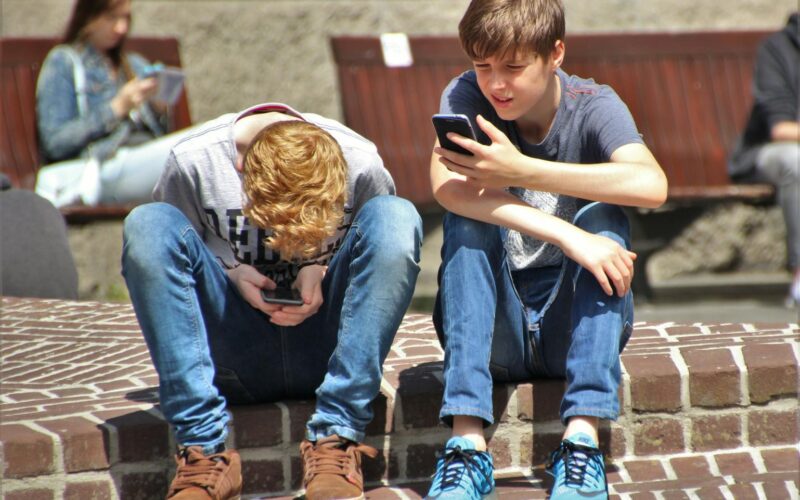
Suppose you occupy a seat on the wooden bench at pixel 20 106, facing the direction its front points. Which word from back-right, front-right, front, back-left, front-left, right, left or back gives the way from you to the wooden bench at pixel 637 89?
left

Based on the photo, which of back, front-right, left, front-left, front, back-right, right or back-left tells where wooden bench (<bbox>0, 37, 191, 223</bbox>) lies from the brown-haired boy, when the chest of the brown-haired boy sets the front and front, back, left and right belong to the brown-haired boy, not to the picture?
back-right

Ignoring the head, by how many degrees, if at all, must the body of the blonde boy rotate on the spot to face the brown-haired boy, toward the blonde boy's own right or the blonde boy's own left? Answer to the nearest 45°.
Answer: approximately 90° to the blonde boy's own left

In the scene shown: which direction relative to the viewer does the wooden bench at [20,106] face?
toward the camera

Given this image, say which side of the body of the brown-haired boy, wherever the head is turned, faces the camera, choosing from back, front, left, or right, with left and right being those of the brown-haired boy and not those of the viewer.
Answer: front

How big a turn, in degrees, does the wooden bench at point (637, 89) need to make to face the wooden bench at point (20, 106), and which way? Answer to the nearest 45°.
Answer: approximately 90° to its right

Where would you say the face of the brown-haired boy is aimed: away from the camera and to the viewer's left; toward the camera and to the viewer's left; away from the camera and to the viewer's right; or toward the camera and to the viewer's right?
toward the camera and to the viewer's left

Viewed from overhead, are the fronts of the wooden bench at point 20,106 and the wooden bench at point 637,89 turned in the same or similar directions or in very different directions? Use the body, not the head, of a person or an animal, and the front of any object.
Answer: same or similar directions

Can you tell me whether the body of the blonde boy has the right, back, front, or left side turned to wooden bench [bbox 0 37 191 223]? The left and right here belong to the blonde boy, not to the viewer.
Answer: back

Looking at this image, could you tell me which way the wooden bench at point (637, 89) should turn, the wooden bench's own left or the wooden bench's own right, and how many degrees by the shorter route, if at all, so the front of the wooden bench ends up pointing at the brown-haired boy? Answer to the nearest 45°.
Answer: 0° — it already faces them

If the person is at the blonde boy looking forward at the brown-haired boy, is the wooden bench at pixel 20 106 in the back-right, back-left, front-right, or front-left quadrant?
back-left

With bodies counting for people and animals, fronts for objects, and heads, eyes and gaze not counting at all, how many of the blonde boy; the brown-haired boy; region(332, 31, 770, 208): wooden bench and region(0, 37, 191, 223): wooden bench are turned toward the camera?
4

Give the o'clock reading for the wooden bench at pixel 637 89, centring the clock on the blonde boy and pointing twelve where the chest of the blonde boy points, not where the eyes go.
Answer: The wooden bench is roughly at 7 o'clock from the blonde boy.

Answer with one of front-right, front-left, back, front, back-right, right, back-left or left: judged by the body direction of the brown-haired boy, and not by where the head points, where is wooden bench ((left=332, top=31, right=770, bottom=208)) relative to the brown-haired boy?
back

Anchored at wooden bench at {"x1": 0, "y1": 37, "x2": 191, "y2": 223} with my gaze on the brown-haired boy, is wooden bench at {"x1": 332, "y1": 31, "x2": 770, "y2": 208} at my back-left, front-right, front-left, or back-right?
front-left

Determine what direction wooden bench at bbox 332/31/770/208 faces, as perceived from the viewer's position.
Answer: facing the viewer
